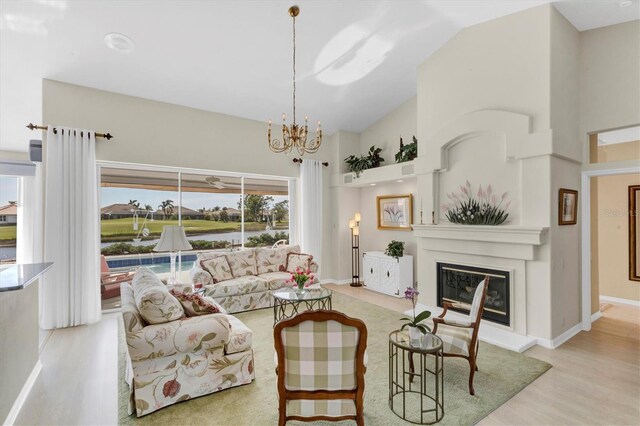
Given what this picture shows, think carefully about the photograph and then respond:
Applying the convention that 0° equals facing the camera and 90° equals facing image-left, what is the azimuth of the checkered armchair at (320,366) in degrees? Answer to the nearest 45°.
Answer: approximately 180°

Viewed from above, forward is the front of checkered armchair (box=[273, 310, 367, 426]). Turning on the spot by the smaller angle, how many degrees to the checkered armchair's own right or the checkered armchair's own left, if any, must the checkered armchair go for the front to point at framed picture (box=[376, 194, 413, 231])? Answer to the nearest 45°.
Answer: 0° — it already faces it

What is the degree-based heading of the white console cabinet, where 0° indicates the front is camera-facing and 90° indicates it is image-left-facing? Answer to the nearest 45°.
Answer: approximately 45°

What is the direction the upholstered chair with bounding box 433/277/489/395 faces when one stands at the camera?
facing to the left of the viewer

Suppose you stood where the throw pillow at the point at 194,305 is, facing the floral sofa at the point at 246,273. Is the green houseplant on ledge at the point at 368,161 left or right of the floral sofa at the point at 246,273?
right
